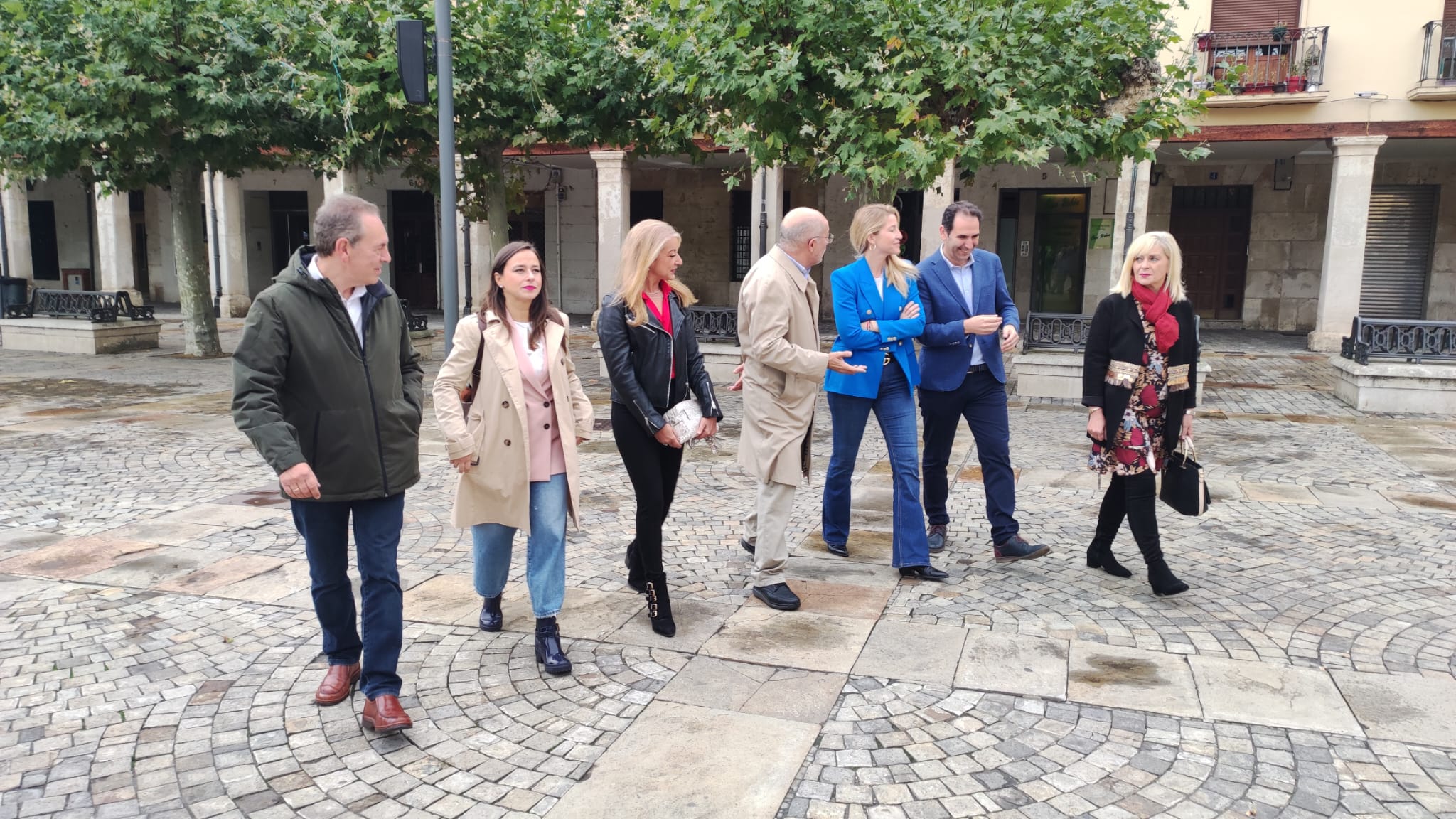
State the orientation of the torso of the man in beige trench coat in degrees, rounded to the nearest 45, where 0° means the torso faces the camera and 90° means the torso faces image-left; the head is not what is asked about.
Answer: approximately 270°

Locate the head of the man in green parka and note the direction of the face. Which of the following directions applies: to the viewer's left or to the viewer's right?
to the viewer's right

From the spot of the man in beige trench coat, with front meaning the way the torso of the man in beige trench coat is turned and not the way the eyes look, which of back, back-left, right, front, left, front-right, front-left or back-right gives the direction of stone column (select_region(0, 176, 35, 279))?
back-left

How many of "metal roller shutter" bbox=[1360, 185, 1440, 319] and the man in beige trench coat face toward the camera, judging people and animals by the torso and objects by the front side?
1

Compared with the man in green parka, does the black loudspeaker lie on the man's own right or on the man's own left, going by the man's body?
on the man's own left

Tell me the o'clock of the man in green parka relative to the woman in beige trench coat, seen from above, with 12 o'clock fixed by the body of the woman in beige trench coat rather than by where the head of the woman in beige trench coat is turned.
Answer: The man in green parka is roughly at 3 o'clock from the woman in beige trench coat.

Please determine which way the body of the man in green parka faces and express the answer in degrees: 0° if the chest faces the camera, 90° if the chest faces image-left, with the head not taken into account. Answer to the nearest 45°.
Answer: approximately 315°

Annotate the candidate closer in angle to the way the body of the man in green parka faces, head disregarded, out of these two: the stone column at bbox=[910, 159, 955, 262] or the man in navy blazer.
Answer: the man in navy blazer

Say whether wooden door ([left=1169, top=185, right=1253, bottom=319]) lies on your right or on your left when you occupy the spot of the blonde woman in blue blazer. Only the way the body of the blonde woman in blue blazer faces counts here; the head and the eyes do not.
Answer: on your left
